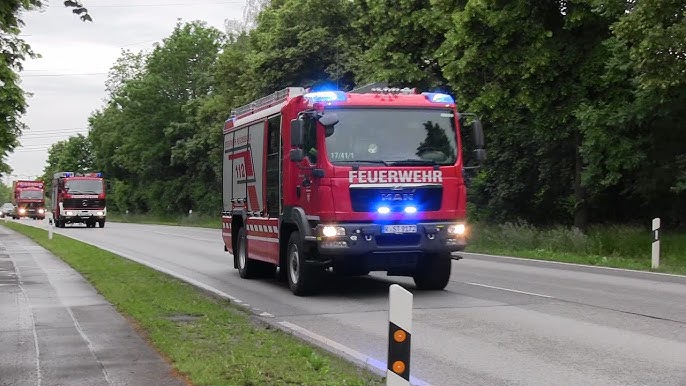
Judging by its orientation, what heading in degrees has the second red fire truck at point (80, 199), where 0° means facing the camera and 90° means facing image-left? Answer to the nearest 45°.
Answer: approximately 0°

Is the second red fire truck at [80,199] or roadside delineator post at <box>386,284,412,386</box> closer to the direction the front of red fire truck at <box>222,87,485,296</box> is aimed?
the roadside delineator post

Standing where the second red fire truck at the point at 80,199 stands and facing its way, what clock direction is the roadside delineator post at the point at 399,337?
The roadside delineator post is roughly at 12 o'clock from the second red fire truck.

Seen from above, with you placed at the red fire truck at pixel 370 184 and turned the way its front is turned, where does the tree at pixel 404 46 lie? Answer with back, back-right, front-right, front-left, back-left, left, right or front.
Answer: back-left

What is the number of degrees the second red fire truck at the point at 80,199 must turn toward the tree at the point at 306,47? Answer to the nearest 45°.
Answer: approximately 45° to its left

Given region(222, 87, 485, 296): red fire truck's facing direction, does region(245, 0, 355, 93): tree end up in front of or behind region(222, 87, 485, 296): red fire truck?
behind
